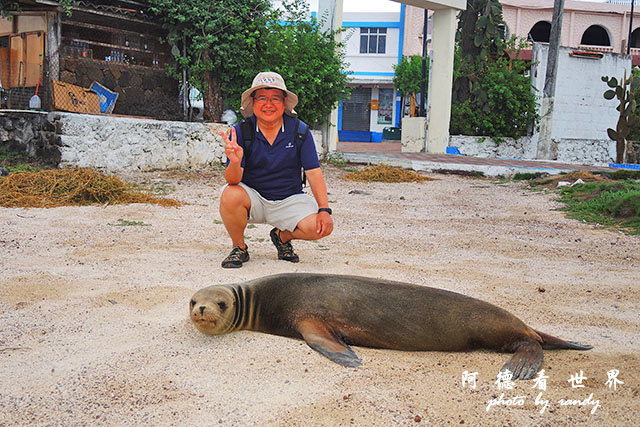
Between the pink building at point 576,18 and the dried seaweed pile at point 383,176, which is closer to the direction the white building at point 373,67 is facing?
the dried seaweed pile

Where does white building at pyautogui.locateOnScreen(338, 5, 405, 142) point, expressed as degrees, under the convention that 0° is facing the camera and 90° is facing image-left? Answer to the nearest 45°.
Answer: approximately 0°

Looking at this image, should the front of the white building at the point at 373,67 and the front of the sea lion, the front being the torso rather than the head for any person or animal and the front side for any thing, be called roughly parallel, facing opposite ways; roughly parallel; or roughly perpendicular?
roughly perpendicular

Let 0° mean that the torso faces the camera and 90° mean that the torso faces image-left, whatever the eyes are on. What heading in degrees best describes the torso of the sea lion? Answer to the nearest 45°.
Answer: approximately 90°

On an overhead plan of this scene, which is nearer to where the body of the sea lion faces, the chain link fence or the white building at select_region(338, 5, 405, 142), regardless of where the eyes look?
the chain link fence

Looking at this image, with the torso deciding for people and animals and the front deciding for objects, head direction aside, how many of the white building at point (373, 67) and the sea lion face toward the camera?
1
